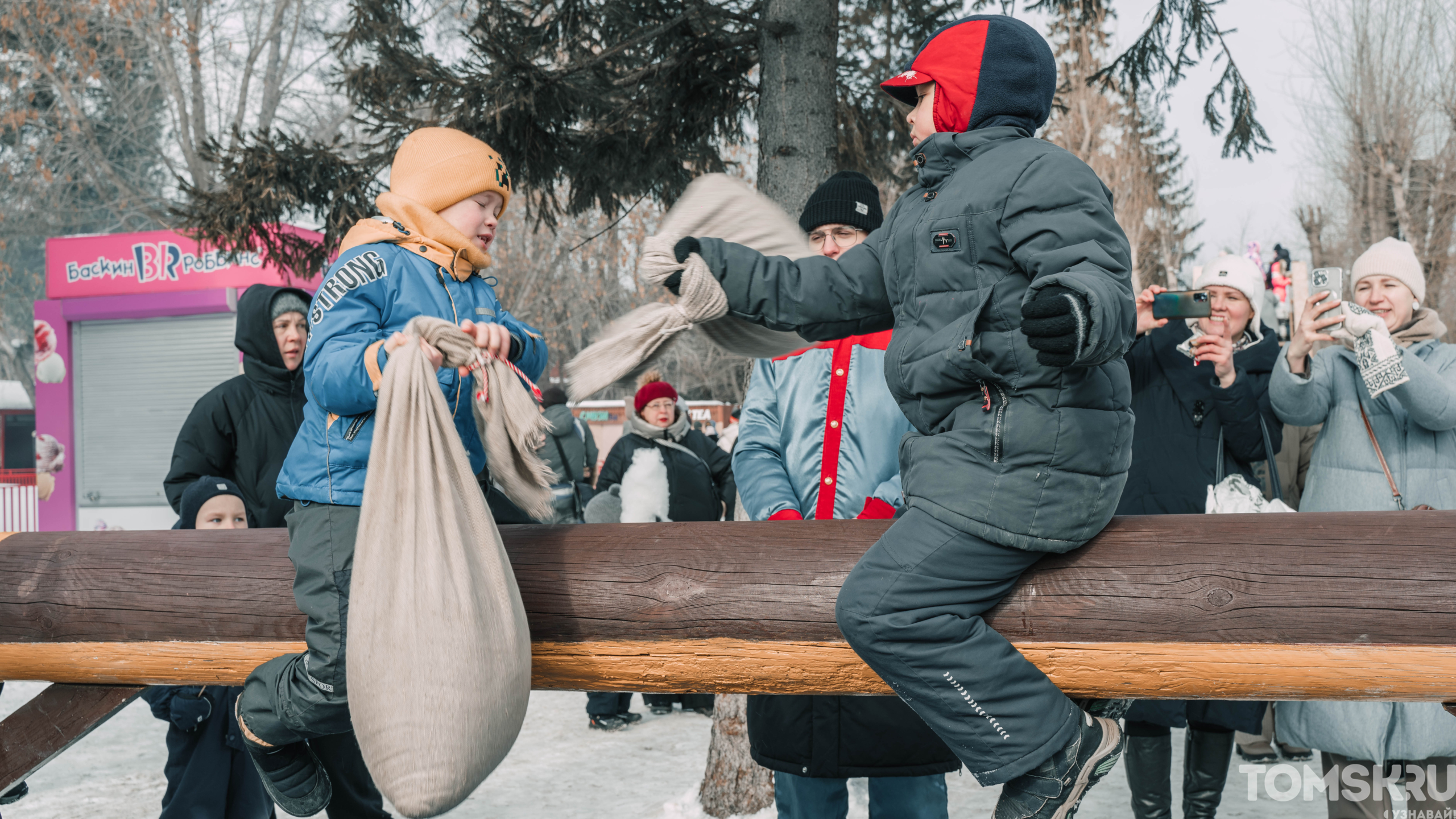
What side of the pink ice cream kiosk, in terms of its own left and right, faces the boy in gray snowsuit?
front

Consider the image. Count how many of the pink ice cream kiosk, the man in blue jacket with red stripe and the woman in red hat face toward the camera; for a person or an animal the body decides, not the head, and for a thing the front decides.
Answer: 3

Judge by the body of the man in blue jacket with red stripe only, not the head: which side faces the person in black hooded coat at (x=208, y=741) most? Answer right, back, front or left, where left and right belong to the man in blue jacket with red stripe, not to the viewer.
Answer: right

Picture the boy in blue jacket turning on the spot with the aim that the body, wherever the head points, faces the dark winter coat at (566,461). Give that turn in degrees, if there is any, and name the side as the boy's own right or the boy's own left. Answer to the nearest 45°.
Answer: approximately 135° to the boy's own left

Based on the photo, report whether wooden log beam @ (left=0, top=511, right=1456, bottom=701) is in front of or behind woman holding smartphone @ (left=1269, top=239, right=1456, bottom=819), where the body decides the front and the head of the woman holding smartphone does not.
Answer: in front

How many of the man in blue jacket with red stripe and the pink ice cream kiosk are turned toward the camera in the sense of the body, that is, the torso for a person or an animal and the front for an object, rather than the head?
2

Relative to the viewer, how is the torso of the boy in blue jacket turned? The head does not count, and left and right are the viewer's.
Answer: facing the viewer and to the right of the viewer

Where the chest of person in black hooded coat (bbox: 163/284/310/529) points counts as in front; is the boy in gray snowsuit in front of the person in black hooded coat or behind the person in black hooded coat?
in front

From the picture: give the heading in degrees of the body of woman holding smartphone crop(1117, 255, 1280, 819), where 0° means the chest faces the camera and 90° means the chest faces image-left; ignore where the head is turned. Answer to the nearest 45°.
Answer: approximately 45°

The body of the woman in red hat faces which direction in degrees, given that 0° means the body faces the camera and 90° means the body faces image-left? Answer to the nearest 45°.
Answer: approximately 0°

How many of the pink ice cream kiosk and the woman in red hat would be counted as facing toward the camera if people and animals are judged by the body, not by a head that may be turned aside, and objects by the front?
2

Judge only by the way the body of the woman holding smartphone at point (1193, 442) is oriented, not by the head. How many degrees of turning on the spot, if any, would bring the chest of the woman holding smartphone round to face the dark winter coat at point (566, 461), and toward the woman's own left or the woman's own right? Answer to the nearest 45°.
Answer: approximately 90° to the woman's own right
